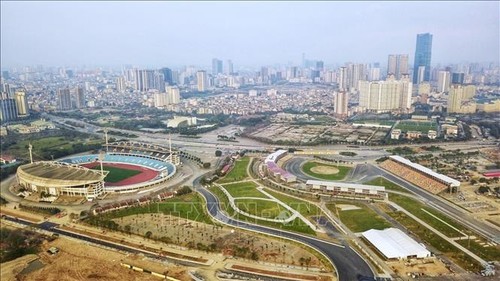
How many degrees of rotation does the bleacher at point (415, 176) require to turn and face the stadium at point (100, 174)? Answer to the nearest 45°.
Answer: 0° — it already faces it

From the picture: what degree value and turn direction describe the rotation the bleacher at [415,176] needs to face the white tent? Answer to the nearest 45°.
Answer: approximately 45° to its left

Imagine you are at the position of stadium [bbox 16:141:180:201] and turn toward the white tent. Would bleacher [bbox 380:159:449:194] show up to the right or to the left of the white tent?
left

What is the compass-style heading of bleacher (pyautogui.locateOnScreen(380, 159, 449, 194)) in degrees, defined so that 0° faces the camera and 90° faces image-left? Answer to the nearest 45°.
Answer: approximately 45°
